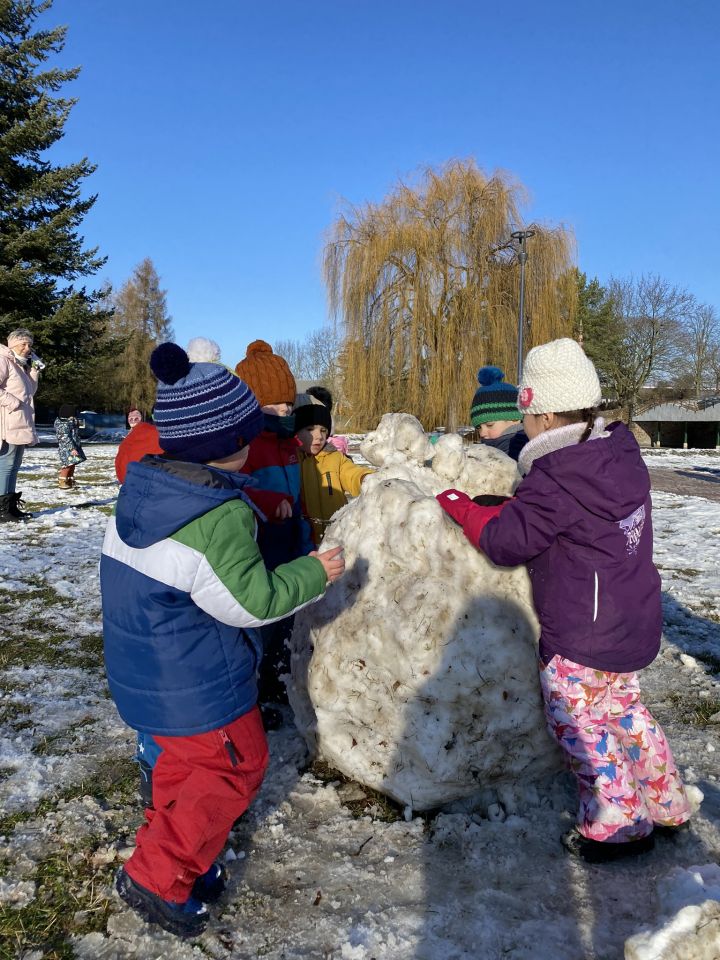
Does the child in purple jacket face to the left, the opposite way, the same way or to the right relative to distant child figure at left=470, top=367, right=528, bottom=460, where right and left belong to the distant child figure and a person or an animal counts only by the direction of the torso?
to the right

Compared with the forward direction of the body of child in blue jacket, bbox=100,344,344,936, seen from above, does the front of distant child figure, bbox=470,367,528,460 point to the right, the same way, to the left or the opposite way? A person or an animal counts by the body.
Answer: the opposite way

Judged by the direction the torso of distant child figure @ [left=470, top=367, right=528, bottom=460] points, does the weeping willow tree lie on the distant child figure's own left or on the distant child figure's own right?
on the distant child figure's own right

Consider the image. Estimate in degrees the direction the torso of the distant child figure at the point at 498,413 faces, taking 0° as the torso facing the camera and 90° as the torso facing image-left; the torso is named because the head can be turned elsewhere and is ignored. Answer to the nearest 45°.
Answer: approximately 45°

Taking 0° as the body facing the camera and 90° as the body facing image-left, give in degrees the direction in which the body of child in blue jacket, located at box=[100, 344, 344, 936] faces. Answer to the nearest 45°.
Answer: approximately 225°

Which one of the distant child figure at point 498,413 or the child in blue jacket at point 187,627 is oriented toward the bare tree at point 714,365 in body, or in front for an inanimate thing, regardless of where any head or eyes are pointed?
the child in blue jacket

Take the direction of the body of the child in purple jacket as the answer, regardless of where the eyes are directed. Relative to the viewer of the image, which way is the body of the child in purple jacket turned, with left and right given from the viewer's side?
facing away from the viewer and to the left of the viewer

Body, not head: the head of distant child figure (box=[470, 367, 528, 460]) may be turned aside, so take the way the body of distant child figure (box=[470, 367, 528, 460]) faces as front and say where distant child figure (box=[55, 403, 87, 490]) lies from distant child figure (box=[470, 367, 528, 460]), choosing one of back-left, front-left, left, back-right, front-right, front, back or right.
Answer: right

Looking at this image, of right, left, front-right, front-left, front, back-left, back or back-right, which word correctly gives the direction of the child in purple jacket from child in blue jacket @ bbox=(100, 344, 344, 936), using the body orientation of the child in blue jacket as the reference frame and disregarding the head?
front-right

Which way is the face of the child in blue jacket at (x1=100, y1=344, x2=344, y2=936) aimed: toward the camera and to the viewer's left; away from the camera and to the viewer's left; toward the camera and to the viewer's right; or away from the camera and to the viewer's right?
away from the camera and to the viewer's right

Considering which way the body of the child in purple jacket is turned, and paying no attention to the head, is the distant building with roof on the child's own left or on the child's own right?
on the child's own right

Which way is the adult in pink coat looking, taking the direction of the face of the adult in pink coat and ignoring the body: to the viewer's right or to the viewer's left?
to the viewer's right

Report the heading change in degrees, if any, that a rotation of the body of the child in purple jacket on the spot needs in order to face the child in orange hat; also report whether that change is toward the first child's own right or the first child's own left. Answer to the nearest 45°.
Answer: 0° — they already face them

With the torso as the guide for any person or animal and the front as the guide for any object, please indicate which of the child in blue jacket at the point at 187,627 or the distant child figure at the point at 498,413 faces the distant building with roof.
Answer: the child in blue jacket

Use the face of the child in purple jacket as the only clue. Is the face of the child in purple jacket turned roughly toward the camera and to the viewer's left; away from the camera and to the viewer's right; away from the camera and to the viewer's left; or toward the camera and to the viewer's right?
away from the camera and to the viewer's left

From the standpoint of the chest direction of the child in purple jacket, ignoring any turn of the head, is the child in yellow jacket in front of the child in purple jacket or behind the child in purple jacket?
in front
